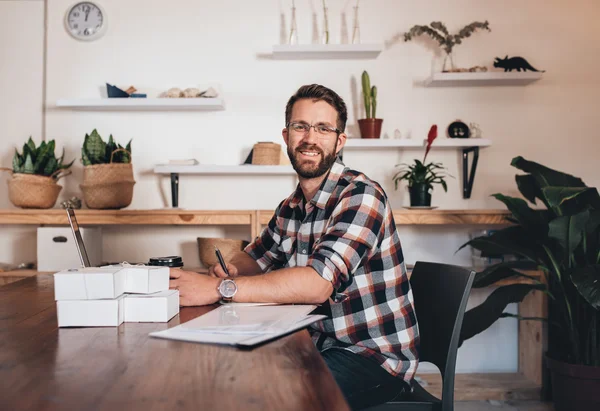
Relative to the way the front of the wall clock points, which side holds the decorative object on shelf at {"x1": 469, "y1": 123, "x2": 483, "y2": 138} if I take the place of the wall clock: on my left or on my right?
on my left

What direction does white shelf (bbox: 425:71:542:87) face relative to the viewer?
toward the camera

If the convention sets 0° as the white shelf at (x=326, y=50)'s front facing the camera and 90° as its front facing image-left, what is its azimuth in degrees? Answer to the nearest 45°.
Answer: approximately 0°

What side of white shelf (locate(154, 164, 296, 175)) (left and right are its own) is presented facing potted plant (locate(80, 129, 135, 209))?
right

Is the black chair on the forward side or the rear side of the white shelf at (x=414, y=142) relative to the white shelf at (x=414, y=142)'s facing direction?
on the forward side

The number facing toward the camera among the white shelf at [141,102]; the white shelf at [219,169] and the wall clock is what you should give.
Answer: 3

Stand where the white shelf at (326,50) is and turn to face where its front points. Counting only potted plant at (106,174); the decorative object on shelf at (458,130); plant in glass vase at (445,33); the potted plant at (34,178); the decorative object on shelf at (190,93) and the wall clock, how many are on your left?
2

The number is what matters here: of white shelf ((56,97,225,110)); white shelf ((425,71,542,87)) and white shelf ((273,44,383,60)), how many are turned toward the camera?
3

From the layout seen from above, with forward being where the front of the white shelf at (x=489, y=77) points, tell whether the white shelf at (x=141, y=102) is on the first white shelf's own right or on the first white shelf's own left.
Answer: on the first white shelf's own right

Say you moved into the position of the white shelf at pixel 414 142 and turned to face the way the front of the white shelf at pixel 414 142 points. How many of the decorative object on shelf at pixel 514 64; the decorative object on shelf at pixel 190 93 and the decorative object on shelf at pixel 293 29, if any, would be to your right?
2

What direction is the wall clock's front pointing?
toward the camera

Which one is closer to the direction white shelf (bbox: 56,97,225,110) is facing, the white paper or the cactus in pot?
the white paper

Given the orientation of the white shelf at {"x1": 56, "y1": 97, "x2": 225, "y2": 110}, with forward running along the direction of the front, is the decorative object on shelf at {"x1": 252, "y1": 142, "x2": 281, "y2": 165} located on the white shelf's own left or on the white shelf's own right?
on the white shelf's own left

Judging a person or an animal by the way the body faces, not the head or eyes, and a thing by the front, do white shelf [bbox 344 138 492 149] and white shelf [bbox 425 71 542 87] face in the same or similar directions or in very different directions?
same or similar directions

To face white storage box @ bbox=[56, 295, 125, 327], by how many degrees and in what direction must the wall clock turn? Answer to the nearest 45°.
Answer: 0° — it already faces it

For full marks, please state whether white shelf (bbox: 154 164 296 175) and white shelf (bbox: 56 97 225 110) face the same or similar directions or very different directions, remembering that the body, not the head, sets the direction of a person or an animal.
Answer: same or similar directions
